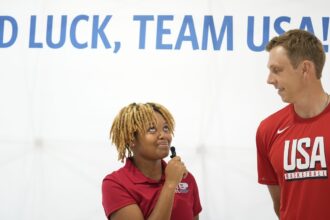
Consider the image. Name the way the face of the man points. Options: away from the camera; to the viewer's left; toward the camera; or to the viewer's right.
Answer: to the viewer's left

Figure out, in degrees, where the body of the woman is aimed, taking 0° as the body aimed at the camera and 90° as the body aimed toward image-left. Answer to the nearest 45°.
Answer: approximately 315°

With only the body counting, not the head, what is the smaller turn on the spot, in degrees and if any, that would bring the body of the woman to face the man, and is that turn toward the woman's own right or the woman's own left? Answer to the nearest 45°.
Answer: approximately 45° to the woman's own left
